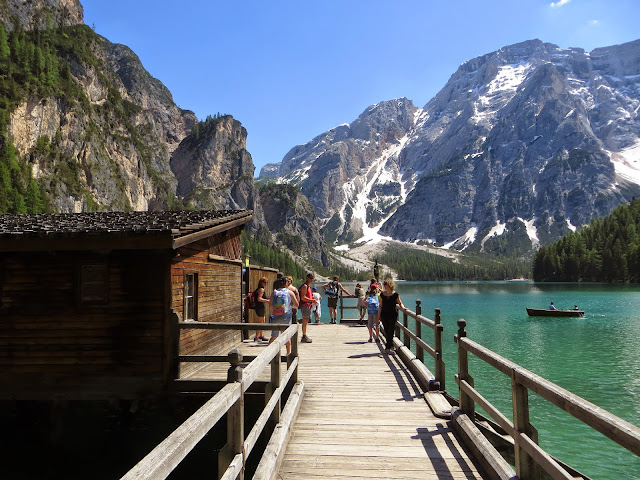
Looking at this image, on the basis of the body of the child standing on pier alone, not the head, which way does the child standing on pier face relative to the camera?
away from the camera

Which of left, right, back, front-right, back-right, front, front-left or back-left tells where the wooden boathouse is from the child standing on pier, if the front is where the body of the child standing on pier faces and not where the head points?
back-left

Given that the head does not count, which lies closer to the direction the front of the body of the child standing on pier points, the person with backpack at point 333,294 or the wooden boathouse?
the person with backpack

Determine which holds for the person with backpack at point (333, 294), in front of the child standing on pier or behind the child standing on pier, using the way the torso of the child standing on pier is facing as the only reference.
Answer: in front

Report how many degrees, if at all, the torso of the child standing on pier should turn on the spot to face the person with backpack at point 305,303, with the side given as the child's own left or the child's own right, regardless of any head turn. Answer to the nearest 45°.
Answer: approximately 45° to the child's own left
